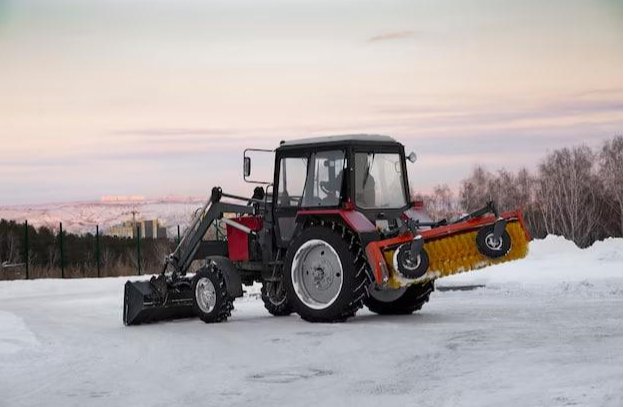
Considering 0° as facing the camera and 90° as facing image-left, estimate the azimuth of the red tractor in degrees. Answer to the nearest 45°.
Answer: approximately 135°

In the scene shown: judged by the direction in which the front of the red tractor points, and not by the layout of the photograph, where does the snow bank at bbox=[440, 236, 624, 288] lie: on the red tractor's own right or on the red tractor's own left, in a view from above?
on the red tractor's own right
